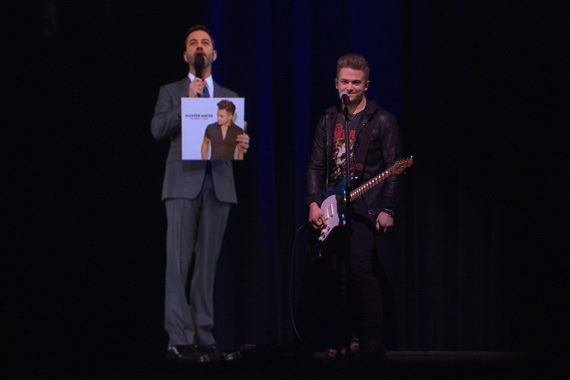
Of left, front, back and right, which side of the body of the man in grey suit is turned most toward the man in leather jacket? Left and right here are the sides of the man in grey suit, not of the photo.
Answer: left

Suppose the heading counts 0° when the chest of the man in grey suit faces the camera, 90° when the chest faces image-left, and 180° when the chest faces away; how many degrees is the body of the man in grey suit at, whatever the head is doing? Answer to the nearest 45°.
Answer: approximately 0°
